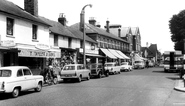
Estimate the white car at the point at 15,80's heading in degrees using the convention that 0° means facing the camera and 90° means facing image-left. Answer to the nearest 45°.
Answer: approximately 225°

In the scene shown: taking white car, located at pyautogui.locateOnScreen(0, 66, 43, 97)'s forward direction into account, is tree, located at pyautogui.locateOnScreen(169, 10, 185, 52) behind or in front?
in front

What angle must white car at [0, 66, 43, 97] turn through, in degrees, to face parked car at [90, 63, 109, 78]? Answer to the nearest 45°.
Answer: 0° — it already faces it

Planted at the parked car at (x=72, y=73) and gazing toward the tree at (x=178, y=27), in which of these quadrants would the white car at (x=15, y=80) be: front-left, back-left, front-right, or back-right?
back-right

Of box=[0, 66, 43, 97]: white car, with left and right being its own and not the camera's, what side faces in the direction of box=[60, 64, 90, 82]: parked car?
front

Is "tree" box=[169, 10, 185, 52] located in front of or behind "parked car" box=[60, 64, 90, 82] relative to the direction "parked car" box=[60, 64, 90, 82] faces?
in front

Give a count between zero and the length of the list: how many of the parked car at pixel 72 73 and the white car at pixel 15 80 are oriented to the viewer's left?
0
